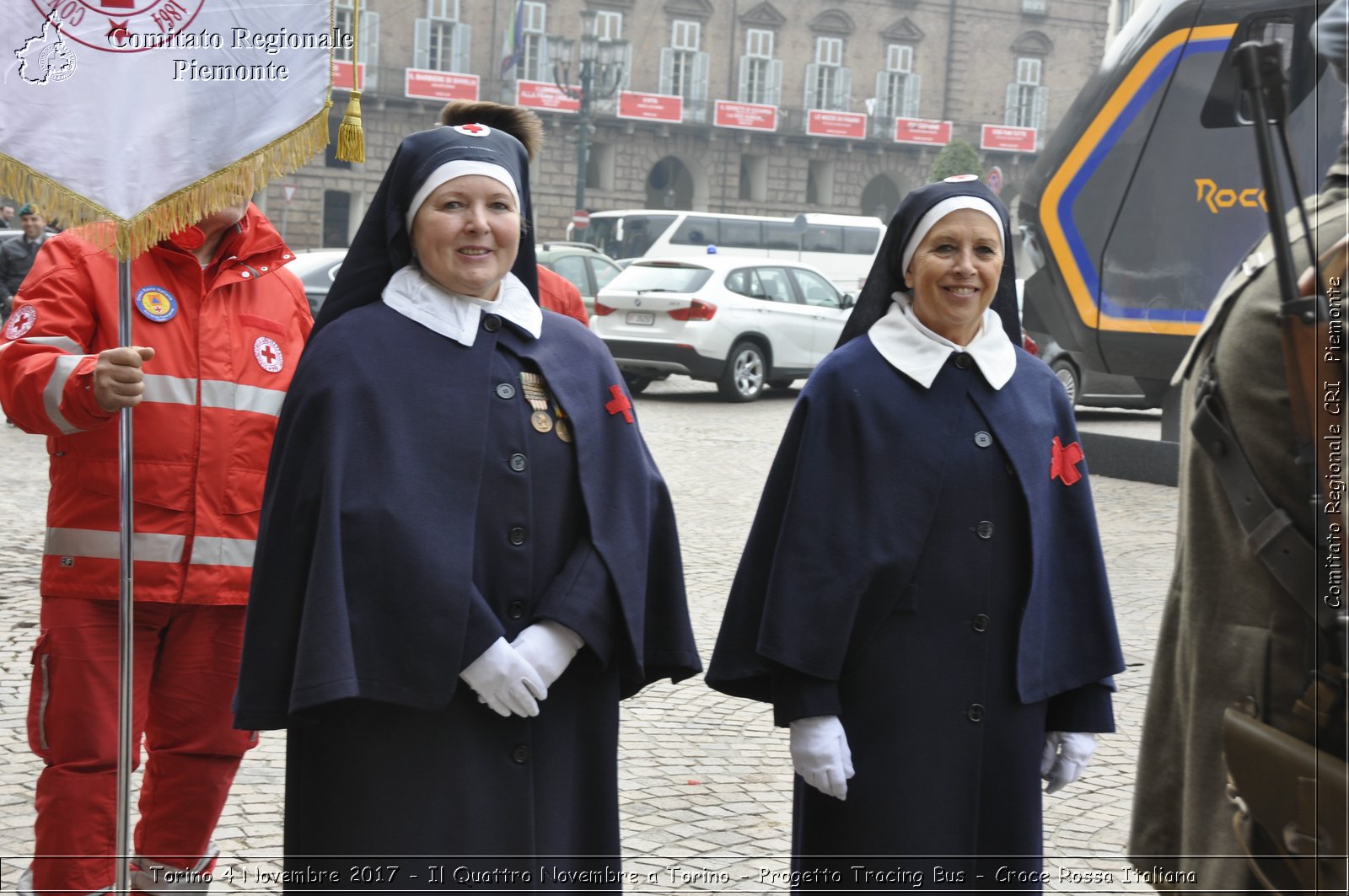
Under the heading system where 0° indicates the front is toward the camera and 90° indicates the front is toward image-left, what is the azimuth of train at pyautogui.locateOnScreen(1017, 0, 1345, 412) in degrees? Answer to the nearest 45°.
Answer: approximately 90°

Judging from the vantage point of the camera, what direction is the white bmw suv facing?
facing away from the viewer and to the right of the viewer

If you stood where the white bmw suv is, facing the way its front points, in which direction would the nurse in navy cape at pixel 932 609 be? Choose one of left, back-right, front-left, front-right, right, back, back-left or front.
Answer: back-right

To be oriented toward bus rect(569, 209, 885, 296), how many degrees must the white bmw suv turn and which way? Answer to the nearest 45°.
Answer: approximately 45° to its left

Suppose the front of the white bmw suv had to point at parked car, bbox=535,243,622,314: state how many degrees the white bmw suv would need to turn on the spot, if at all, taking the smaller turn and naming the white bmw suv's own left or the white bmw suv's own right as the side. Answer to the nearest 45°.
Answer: approximately 90° to the white bmw suv's own left
